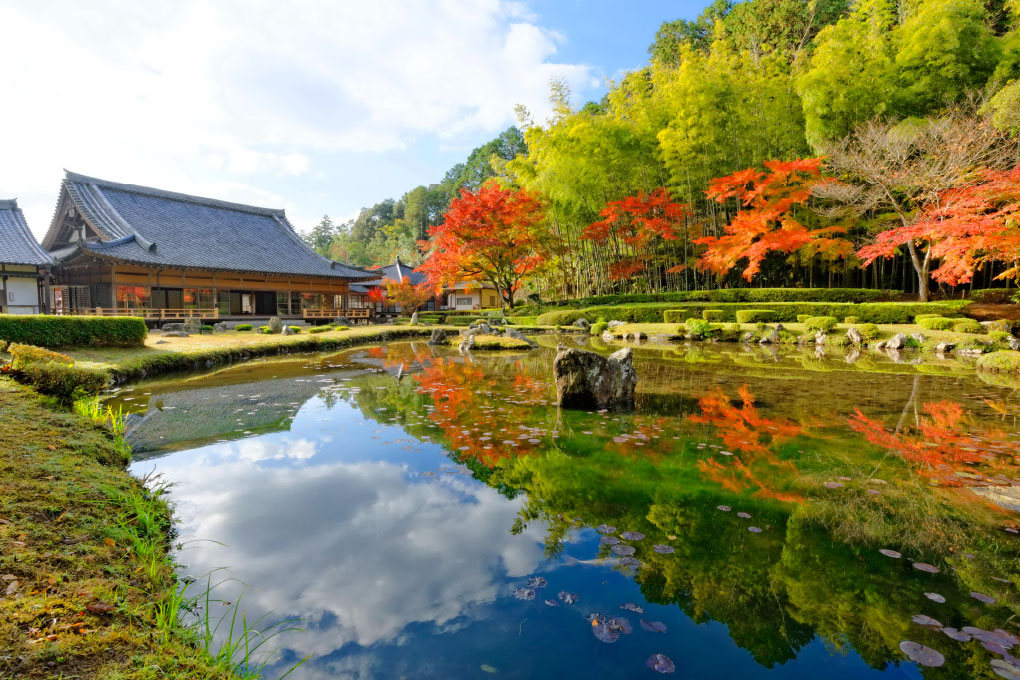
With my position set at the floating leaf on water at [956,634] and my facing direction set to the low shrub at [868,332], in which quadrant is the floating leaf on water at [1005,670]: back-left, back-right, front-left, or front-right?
back-right

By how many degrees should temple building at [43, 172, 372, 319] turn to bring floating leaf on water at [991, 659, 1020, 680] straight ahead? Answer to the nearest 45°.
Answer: approximately 45° to its right

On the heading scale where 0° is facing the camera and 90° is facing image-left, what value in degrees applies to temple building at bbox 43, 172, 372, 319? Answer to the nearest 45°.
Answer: approximately 315°

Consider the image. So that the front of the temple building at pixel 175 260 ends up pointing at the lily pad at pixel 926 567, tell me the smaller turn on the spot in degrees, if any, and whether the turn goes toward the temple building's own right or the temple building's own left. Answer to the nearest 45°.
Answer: approximately 45° to the temple building's own right

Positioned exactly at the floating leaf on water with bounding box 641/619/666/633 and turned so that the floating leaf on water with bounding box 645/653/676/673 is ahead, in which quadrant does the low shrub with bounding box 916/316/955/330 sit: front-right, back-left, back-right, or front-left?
back-left

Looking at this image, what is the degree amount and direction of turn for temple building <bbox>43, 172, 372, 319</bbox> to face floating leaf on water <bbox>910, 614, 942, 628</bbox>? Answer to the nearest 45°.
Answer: approximately 45° to its right

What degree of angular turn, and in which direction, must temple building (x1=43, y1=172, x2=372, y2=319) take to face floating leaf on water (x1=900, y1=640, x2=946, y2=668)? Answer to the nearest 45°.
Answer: approximately 45° to its right

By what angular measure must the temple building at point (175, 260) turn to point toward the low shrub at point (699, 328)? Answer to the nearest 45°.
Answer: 0° — it already faces it

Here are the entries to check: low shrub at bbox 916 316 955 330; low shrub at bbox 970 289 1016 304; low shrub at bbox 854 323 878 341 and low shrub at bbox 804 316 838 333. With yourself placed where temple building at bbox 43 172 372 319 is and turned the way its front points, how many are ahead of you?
4

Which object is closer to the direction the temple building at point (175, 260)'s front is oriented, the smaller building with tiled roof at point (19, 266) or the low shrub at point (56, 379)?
the low shrub
